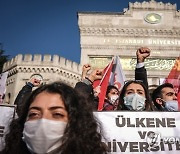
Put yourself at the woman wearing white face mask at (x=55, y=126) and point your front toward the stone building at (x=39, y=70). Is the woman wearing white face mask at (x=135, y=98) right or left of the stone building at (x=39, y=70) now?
right

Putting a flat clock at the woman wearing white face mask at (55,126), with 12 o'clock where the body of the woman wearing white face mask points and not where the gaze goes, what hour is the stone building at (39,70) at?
The stone building is roughly at 6 o'clock from the woman wearing white face mask.

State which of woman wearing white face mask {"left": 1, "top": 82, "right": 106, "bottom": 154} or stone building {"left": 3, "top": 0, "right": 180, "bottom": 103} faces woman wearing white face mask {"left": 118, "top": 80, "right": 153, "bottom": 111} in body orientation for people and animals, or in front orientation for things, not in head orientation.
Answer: the stone building

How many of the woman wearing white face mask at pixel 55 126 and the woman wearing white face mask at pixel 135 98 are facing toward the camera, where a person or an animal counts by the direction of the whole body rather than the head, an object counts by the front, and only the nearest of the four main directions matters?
2

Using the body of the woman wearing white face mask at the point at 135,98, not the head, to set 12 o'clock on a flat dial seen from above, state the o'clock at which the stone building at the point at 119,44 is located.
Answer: The stone building is roughly at 6 o'clock from the woman wearing white face mask.

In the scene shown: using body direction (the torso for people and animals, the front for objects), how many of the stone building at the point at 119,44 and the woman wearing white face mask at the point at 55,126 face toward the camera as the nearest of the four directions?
2

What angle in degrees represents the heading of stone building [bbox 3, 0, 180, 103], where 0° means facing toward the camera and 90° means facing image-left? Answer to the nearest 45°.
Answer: approximately 0°

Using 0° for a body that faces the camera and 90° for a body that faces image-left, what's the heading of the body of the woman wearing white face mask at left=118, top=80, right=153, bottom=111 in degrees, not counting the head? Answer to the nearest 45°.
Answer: approximately 0°

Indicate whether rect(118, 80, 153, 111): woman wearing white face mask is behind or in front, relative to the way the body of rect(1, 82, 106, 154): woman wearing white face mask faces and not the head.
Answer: behind

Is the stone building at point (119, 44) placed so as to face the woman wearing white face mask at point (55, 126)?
yes

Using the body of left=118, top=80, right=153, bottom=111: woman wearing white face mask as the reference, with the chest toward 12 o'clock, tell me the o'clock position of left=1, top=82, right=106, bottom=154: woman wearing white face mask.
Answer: left=1, top=82, right=106, bottom=154: woman wearing white face mask is roughly at 1 o'clock from left=118, top=80, right=153, bottom=111: woman wearing white face mask.
